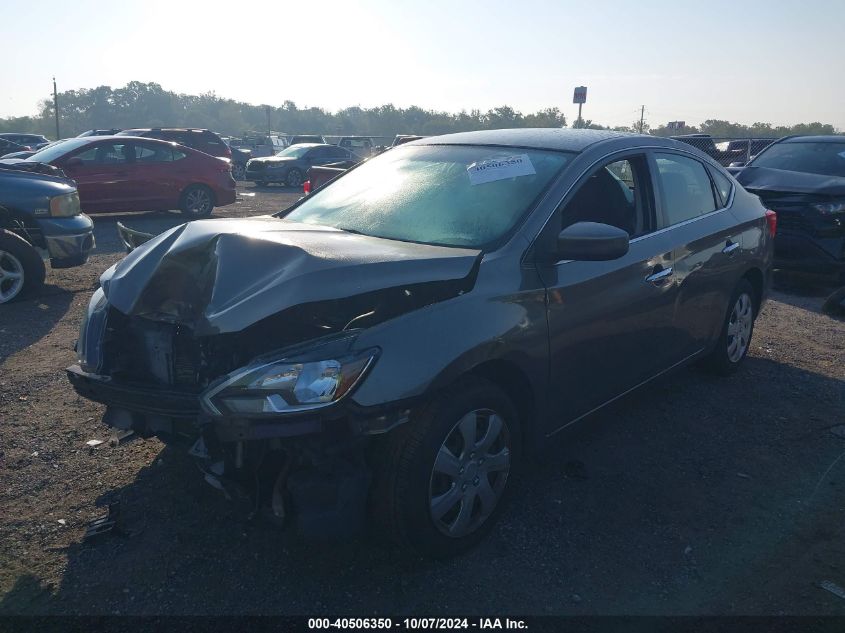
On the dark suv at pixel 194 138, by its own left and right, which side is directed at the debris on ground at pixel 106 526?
left

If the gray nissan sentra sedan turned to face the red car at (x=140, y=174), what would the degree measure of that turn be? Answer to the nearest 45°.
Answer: approximately 90° to its right

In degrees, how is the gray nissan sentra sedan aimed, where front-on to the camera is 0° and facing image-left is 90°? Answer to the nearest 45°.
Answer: approximately 45°

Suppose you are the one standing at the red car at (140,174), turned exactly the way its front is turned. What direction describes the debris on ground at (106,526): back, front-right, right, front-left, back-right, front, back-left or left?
left

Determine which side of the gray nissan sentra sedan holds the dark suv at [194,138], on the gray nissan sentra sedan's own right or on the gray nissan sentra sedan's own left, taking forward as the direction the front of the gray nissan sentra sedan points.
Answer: on the gray nissan sentra sedan's own right

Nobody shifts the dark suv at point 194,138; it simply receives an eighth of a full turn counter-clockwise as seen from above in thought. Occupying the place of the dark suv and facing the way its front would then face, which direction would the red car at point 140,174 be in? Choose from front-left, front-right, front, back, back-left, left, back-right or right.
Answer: front-left

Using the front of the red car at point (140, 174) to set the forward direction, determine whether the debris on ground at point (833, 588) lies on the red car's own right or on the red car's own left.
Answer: on the red car's own left

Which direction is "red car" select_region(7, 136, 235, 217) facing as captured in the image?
to the viewer's left

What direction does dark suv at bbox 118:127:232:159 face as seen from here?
to the viewer's left

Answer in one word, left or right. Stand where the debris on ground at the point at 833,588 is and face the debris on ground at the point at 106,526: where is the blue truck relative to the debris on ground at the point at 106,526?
right

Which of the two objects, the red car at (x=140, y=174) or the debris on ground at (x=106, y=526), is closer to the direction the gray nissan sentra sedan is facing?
the debris on ground

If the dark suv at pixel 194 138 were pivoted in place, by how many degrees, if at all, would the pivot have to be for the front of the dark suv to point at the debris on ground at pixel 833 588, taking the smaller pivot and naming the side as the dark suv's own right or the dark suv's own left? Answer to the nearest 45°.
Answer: approximately 90° to the dark suv's own left

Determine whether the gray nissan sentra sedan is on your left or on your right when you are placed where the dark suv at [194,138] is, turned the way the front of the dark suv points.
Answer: on your left

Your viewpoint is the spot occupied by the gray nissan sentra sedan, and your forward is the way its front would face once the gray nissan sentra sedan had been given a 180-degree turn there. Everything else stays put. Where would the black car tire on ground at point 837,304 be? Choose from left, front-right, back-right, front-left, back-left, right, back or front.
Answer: front
